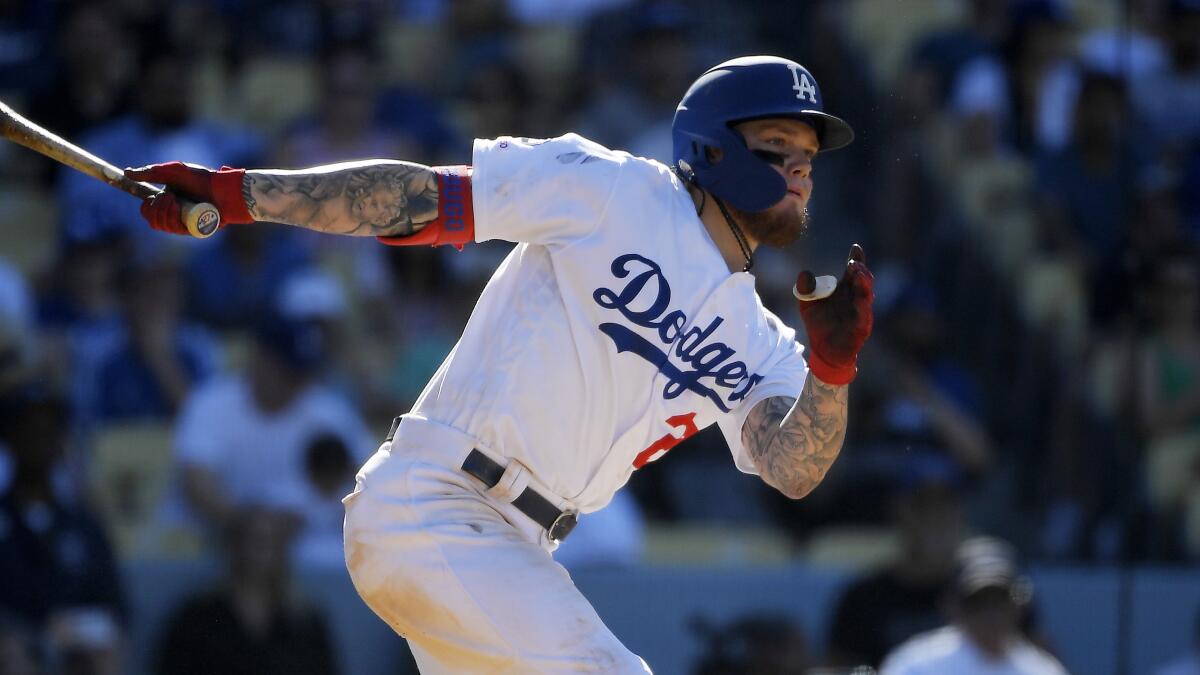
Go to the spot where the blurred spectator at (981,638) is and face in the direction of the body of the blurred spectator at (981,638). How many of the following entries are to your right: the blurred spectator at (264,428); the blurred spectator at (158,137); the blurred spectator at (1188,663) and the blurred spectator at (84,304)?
3

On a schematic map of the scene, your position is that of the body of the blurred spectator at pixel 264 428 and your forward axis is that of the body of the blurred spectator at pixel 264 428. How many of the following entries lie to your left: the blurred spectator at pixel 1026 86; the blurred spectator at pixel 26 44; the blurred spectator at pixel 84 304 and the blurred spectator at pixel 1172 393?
2

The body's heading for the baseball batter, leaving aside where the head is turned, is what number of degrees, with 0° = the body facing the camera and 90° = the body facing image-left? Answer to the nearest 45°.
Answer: approximately 315°

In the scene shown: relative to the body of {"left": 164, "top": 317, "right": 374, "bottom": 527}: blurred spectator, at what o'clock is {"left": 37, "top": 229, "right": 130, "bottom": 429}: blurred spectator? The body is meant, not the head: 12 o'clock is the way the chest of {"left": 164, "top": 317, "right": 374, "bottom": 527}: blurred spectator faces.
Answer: {"left": 37, "top": 229, "right": 130, "bottom": 429}: blurred spectator is roughly at 4 o'clock from {"left": 164, "top": 317, "right": 374, "bottom": 527}: blurred spectator.

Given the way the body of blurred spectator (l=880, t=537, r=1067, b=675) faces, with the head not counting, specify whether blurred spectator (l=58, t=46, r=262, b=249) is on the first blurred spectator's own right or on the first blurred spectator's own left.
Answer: on the first blurred spectator's own right

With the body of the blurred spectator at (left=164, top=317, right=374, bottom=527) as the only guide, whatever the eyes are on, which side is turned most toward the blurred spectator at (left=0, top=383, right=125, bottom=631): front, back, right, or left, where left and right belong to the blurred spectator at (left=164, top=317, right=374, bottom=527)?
right

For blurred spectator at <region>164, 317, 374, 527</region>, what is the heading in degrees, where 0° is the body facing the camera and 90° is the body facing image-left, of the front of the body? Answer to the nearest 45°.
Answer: approximately 0°

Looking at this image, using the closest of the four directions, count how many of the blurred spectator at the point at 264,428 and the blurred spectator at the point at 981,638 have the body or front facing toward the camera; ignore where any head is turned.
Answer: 2

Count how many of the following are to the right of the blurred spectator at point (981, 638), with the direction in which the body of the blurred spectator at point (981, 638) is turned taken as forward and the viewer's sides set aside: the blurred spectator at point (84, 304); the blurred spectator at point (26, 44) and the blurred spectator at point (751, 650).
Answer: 3

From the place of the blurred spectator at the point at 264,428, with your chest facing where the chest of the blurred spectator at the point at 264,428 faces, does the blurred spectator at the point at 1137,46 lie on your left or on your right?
on your left

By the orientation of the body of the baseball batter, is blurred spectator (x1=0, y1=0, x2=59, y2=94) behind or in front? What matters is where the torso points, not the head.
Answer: behind

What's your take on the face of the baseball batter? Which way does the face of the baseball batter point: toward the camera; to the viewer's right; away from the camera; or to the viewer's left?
to the viewer's right
